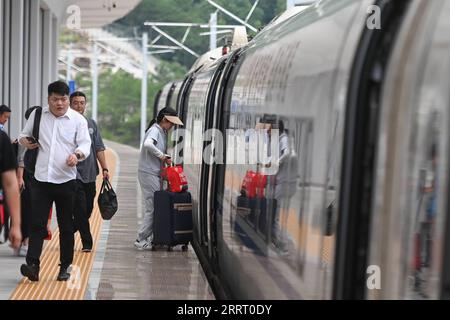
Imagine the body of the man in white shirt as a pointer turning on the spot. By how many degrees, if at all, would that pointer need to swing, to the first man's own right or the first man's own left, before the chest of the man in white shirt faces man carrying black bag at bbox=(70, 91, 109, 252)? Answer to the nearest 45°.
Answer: approximately 180°

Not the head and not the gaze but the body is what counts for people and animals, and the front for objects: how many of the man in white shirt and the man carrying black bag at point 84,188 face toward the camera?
2

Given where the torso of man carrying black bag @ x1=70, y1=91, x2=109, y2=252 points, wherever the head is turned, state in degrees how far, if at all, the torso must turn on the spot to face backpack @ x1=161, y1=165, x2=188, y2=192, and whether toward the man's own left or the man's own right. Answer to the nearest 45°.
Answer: approximately 90° to the man's own left

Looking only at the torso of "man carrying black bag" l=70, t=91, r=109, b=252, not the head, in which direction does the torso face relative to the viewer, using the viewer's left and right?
facing the viewer

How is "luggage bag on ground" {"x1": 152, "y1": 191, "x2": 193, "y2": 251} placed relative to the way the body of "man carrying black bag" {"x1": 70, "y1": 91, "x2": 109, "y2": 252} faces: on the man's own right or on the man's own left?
on the man's own left

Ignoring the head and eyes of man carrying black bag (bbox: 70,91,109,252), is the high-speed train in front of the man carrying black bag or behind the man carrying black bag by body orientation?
in front

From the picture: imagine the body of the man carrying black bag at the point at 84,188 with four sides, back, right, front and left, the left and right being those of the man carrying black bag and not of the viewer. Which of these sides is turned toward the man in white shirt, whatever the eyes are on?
front

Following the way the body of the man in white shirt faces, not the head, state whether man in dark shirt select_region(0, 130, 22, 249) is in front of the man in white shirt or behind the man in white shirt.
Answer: in front

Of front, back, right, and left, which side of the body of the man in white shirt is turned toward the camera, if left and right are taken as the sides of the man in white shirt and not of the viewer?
front

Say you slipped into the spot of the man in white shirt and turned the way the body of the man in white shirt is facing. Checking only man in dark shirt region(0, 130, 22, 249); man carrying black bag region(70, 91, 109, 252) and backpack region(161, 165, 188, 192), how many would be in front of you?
1
